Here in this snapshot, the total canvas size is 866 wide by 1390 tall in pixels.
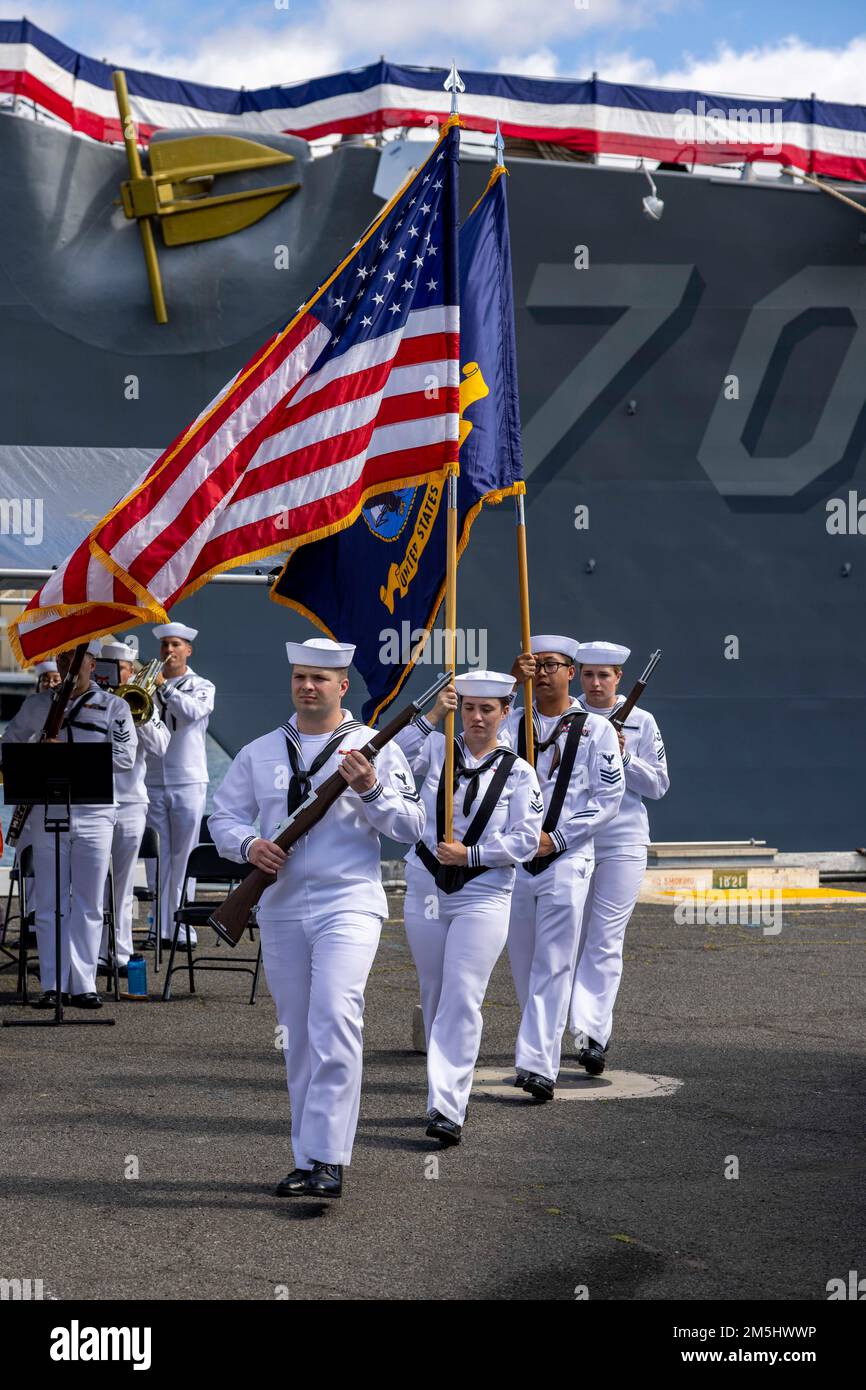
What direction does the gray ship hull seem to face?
to the viewer's left

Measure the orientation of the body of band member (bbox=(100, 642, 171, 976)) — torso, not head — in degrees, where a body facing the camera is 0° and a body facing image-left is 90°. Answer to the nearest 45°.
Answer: approximately 45°

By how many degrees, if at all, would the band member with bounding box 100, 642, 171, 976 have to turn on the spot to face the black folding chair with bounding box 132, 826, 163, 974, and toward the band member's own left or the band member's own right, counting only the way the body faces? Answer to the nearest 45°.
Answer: approximately 135° to the band member's own right

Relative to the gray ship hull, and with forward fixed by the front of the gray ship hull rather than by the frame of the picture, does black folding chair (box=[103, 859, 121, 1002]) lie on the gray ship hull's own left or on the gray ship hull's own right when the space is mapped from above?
on the gray ship hull's own left

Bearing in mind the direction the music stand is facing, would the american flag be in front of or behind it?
behind

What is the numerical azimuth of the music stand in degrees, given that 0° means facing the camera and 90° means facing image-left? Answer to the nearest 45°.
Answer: approximately 180°
